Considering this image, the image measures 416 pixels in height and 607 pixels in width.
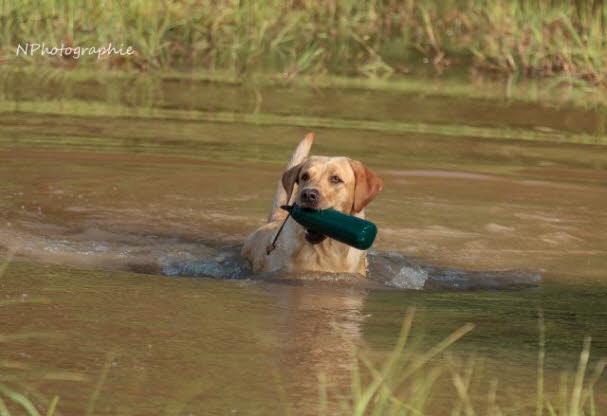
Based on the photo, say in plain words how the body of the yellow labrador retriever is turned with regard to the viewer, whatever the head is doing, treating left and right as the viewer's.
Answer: facing the viewer and to the right of the viewer
